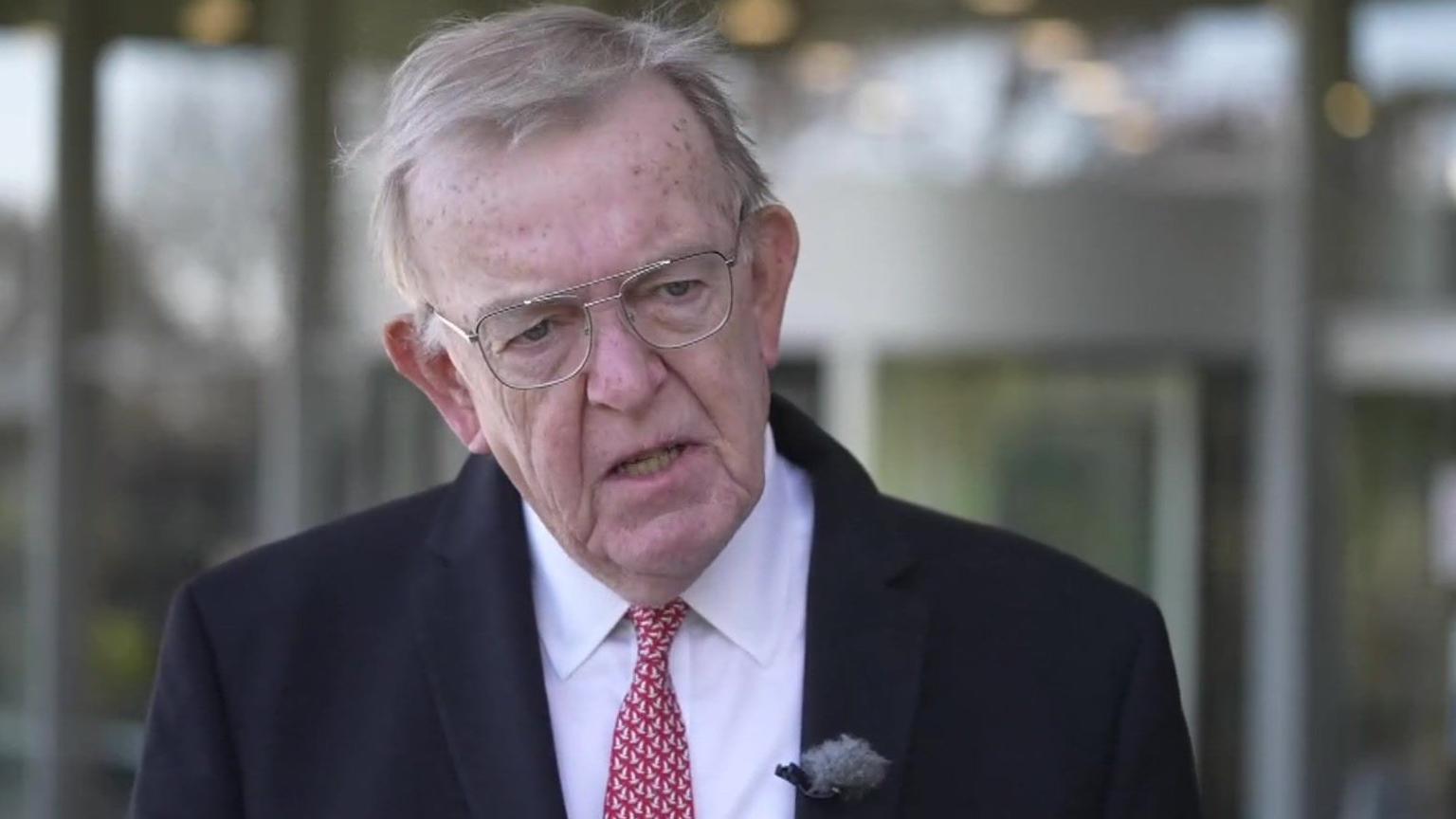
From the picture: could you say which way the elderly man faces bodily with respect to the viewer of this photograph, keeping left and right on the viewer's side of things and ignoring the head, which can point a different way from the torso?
facing the viewer
